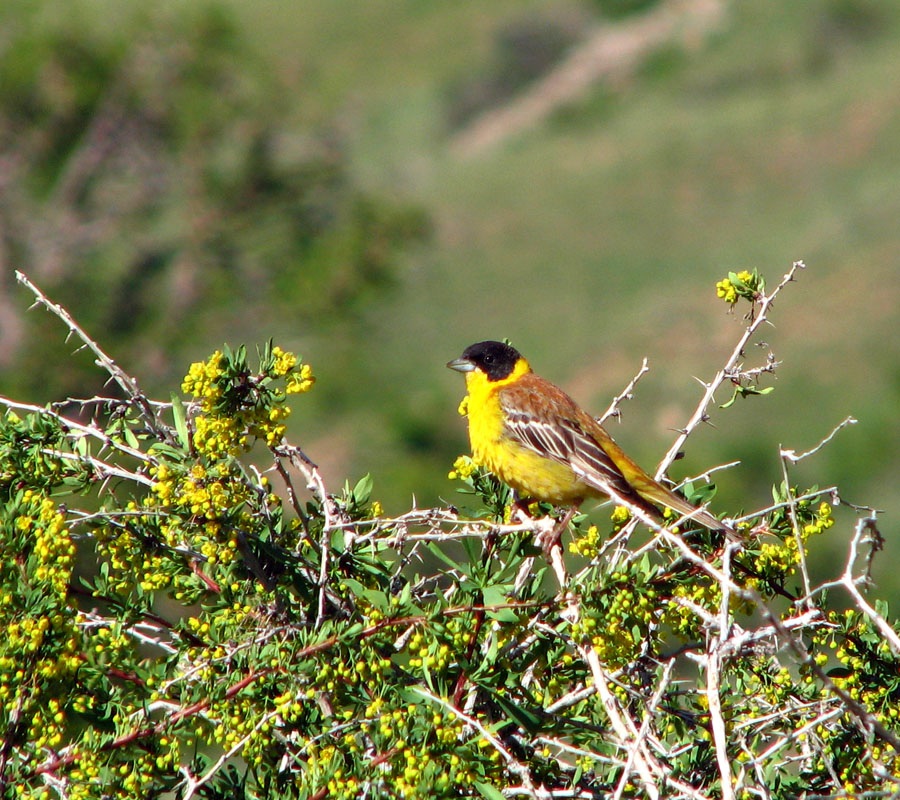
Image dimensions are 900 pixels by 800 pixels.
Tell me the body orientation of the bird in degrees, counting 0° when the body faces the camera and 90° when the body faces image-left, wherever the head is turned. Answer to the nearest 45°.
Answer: approximately 90°
